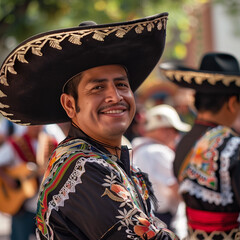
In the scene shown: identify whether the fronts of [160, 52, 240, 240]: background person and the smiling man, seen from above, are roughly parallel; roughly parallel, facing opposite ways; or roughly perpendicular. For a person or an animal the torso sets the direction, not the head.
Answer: roughly perpendicular

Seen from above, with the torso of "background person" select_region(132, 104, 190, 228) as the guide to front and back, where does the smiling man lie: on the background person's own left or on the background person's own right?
on the background person's own right

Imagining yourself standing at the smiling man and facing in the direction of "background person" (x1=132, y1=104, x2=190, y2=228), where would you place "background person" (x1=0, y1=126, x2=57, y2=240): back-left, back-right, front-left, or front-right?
front-left

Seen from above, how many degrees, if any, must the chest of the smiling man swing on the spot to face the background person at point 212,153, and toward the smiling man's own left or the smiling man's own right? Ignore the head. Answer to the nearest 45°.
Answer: approximately 90° to the smiling man's own left

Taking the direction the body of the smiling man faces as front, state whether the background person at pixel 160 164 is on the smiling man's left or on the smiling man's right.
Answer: on the smiling man's left

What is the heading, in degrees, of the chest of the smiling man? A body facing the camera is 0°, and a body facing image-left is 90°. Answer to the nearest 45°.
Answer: approximately 315°

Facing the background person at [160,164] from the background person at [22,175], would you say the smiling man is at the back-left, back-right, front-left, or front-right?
front-right
